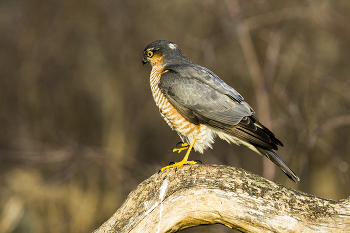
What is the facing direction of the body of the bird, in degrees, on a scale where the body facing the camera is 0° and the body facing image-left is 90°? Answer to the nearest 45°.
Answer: approximately 90°
